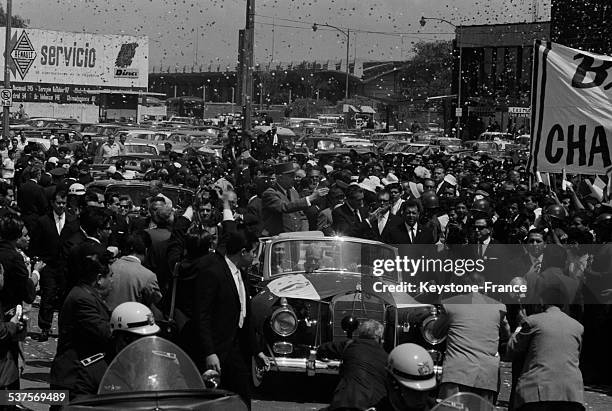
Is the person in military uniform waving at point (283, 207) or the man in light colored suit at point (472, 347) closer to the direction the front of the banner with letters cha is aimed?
the man in light colored suit

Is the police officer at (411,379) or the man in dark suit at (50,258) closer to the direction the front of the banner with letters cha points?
the police officer

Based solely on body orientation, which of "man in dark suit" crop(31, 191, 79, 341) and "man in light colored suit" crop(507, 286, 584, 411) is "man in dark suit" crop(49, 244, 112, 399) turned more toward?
the man in light colored suit

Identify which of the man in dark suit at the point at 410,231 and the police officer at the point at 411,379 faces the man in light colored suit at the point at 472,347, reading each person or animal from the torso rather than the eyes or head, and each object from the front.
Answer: the man in dark suit

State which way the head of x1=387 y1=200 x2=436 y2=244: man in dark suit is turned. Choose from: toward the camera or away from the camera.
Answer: toward the camera

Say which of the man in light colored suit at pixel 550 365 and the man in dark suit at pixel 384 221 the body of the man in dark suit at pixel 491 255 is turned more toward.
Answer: the man in light colored suit

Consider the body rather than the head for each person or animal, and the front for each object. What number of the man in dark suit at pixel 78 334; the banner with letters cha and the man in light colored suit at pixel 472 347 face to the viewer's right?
1

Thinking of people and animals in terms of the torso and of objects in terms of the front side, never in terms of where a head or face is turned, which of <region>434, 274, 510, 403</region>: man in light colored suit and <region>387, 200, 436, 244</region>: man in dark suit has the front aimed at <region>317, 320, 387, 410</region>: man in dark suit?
<region>387, 200, 436, 244</region>: man in dark suit

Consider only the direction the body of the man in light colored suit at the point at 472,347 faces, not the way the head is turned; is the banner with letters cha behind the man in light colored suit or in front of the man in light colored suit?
in front

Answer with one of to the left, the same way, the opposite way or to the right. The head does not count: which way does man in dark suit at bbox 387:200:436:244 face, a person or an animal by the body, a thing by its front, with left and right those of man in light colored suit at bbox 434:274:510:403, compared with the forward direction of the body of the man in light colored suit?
the opposite way

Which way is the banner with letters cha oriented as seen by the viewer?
toward the camera

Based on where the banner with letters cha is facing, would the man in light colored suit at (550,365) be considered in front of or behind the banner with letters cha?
in front

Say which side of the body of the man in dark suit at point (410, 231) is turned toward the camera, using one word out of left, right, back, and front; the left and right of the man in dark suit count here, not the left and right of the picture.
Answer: front

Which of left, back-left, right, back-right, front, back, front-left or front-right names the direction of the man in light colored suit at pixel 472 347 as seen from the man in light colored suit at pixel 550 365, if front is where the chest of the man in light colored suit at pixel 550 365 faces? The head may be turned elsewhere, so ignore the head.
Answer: front-left

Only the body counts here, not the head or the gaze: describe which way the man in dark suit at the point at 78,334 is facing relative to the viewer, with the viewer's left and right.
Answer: facing to the right of the viewer

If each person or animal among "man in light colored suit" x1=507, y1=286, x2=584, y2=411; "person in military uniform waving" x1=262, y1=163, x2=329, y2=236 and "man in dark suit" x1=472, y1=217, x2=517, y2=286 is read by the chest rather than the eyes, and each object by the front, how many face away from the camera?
1

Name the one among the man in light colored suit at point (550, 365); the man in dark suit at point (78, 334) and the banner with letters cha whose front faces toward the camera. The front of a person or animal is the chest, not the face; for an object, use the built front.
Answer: the banner with letters cha

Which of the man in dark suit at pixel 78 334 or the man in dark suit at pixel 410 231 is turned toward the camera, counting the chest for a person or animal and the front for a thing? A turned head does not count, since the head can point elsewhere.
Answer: the man in dark suit at pixel 410 231

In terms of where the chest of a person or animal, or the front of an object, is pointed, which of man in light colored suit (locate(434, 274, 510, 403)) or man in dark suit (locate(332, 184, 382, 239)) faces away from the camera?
the man in light colored suit

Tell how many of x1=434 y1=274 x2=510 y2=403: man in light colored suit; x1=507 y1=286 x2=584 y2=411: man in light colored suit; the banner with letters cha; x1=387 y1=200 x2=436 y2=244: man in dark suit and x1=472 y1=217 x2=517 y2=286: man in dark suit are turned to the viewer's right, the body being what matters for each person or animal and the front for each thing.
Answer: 0

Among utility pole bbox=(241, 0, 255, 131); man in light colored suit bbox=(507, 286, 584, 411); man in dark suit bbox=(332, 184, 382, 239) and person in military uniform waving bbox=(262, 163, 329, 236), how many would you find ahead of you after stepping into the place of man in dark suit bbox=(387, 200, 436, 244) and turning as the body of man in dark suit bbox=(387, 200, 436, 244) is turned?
1
